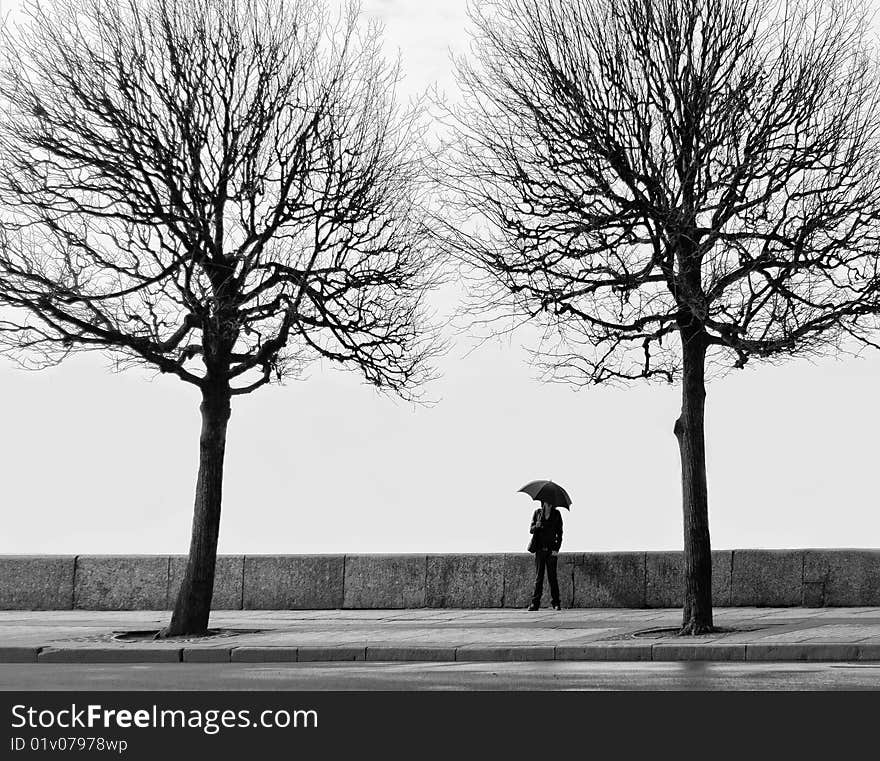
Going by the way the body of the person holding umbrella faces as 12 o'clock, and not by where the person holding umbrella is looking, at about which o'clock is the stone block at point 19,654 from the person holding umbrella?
The stone block is roughly at 2 o'clock from the person holding umbrella.

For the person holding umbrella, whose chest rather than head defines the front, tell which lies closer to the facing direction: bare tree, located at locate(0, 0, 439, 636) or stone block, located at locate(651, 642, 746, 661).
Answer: the stone block

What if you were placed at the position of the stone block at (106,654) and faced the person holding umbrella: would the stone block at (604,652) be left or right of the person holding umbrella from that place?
right

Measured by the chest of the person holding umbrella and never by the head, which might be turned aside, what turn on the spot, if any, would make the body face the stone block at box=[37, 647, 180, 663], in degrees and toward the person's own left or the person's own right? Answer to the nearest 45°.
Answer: approximately 45° to the person's own right

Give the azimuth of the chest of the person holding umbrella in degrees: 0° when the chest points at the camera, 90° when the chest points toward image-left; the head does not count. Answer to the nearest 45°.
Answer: approximately 0°

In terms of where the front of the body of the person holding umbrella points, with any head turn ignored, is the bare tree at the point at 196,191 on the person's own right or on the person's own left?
on the person's own right

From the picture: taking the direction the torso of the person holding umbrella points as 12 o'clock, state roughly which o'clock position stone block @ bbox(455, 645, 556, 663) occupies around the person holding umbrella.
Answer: The stone block is roughly at 12 o'clock from the person holding umbrella.

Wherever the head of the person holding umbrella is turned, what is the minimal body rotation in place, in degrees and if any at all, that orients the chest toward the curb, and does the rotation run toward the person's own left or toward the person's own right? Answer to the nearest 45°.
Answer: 0° — they already face it

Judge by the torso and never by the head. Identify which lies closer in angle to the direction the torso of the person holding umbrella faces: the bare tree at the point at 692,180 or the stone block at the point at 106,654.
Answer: the bare tree

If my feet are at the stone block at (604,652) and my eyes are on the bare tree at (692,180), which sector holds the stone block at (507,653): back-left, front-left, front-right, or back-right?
back-left

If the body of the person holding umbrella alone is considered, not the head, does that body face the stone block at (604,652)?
yes

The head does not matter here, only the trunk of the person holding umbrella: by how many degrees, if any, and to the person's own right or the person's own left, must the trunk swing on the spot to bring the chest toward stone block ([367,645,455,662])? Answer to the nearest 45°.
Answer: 0° — they already face it
